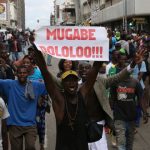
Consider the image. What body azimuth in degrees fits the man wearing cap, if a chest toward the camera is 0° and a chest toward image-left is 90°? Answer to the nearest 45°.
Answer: approximately 0°

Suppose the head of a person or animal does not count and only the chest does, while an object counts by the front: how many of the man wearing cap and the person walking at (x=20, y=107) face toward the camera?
2

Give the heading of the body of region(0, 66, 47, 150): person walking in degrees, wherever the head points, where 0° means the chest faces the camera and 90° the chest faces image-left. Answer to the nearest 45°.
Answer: approximately 0°
